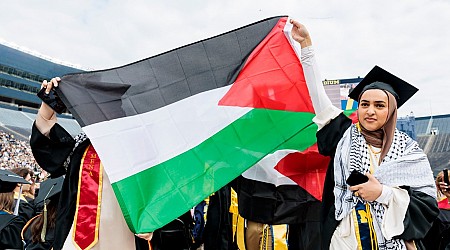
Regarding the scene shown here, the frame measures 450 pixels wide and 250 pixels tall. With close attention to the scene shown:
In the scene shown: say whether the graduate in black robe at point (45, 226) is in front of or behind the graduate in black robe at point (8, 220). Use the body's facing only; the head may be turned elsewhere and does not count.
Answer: behind

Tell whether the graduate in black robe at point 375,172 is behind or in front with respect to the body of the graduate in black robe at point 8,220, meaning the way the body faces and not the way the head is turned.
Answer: behind

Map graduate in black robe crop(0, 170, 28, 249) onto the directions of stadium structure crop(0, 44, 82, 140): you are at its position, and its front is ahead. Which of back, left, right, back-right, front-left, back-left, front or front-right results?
front-right

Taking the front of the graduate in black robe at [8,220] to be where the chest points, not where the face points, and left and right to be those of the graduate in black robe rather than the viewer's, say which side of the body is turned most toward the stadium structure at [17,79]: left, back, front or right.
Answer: front

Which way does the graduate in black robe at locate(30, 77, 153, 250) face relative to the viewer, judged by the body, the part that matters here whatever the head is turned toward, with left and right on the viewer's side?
facing the viewer

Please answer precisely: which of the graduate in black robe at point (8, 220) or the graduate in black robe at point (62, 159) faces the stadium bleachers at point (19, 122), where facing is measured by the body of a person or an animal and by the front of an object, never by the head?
the graduate in black robe at point (8, 220)

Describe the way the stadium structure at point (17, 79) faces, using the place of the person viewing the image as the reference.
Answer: facing the viewer and to the right of the viewer

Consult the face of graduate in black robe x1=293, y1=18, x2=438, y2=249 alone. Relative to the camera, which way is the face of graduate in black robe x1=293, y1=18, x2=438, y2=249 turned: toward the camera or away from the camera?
toward the camera

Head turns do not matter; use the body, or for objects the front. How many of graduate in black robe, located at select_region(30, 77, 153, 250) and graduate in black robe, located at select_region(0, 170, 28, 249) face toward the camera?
1

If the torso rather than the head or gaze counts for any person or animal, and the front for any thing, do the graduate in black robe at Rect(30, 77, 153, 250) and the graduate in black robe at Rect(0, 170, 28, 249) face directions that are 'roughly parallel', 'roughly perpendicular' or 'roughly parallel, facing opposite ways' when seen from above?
roughly parallel, facing opposite ways

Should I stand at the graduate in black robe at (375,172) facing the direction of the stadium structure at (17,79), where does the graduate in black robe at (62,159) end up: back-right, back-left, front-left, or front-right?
front-left

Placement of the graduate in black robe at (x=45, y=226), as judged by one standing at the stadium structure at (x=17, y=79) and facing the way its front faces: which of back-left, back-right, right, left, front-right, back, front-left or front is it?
front-right

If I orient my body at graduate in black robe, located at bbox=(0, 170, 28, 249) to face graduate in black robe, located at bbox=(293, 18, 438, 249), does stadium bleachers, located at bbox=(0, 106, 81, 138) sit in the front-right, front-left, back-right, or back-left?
back-left

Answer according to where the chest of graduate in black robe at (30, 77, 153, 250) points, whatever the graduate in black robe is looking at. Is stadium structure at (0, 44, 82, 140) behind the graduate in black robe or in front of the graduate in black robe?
behind

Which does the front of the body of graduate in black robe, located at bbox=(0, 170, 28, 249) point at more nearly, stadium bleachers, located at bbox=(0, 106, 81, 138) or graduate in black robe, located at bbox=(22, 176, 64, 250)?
the stadium bleachers
